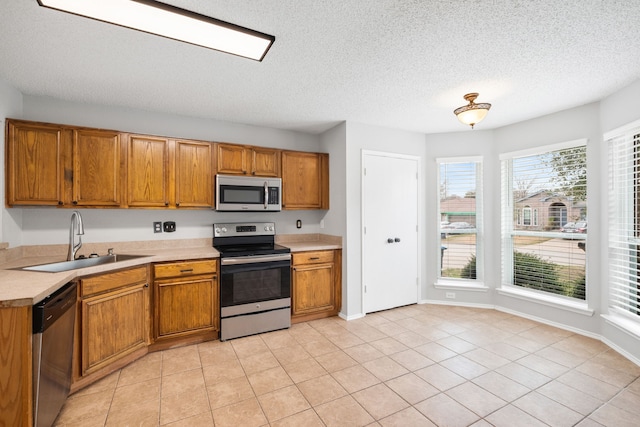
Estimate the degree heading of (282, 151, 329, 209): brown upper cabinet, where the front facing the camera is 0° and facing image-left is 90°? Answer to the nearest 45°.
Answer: approximately 0°

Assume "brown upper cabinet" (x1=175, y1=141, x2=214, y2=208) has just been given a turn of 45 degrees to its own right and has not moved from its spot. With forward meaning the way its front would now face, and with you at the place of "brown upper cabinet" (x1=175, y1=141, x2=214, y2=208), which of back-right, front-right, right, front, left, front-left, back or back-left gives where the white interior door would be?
back-left

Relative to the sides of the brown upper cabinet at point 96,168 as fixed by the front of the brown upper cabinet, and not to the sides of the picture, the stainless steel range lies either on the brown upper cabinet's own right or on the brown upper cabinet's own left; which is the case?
on the brown upper cabinet's own left

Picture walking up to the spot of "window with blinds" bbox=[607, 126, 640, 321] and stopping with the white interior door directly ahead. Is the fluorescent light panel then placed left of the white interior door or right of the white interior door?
left

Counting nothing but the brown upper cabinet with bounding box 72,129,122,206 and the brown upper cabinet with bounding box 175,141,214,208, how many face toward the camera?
2

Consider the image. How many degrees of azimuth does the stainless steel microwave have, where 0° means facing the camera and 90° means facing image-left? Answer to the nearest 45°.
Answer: approximately 0°

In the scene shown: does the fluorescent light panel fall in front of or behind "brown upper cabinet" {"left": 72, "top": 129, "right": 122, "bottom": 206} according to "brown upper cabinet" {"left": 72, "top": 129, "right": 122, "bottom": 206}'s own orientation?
in front
